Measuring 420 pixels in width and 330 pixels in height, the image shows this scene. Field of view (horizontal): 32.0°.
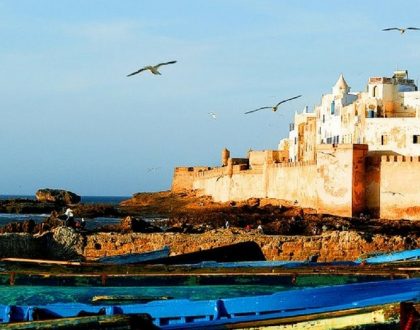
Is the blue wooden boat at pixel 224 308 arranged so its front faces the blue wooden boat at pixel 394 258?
no

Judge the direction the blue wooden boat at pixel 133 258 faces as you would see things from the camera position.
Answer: facing to the right of the viewer

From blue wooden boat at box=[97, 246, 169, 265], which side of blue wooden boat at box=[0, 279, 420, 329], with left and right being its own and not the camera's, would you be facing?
left

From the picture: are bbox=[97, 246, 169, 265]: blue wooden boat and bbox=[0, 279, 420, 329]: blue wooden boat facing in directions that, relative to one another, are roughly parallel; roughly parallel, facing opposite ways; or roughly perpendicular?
roughly parallel

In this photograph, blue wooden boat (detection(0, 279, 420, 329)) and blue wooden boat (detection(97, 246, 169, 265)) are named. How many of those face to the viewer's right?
2

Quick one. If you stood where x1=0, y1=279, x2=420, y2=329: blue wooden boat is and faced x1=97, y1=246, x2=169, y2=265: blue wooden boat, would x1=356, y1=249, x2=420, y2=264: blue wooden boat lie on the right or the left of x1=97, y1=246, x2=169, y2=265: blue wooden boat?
right

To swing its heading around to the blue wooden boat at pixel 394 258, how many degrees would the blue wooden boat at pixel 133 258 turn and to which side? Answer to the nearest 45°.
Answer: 0° — it already faces it

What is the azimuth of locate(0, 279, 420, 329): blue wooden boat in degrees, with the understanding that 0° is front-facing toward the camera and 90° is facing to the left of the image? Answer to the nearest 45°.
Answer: approximately 270°

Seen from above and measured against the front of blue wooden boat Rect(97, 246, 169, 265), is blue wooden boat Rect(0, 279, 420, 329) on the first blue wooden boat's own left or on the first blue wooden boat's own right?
on the first blue wooden boat's own right
